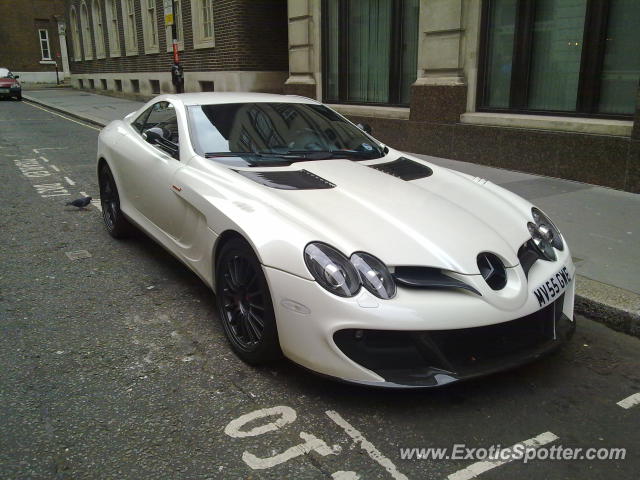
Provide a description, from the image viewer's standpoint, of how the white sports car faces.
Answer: facing the viewer and to the right of the viewer
